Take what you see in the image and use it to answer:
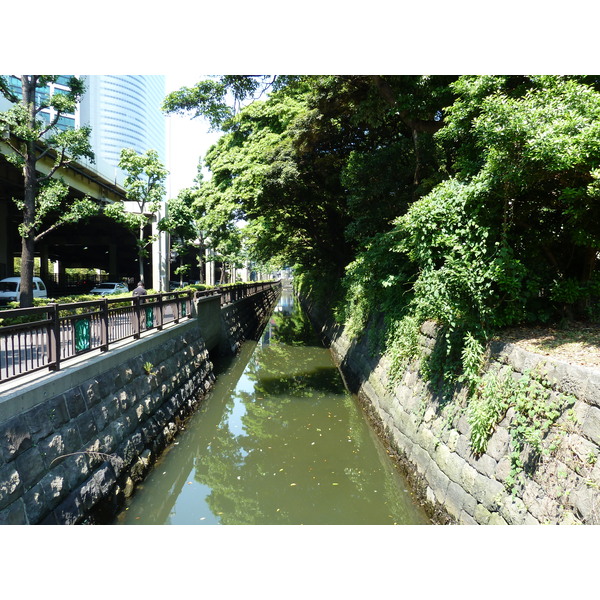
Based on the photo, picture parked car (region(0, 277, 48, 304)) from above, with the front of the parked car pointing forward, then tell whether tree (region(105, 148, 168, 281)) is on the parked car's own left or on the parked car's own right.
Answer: on the parked car's own left

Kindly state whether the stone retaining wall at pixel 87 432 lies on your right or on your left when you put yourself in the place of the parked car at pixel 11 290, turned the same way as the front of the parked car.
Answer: on your left

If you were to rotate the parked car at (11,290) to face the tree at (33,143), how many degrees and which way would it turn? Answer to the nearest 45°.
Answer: approximately 45° to its left

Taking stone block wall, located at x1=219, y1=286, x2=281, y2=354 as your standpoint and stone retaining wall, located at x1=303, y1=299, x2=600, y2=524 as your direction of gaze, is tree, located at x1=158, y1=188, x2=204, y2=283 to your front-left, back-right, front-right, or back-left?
back-right
